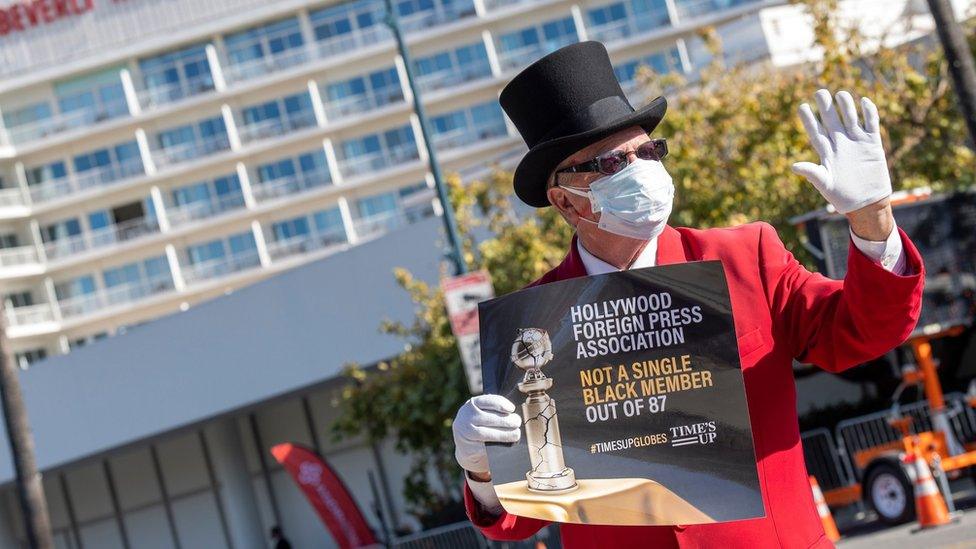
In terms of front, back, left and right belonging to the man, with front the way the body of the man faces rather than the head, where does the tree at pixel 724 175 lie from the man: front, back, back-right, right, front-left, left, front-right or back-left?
back

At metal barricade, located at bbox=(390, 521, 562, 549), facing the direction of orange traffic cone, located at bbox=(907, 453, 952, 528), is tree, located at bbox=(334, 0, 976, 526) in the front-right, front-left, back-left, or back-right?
front-left

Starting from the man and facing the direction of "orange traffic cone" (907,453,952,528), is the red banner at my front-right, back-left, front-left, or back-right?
front-left

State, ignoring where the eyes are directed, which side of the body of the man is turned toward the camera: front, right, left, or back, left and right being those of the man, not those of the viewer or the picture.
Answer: front

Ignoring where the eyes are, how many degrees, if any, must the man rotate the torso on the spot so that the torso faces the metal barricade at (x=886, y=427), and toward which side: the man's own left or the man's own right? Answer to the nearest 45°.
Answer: approximately 180°

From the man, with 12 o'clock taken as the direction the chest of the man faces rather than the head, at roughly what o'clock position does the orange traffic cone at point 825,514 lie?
The orange traffic cone is roughly at 6 o'clock from the man.

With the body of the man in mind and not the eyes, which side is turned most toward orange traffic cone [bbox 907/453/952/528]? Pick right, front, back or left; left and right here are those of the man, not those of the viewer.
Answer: back

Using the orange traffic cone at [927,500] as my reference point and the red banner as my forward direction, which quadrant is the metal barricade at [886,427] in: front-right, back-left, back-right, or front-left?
front-right
